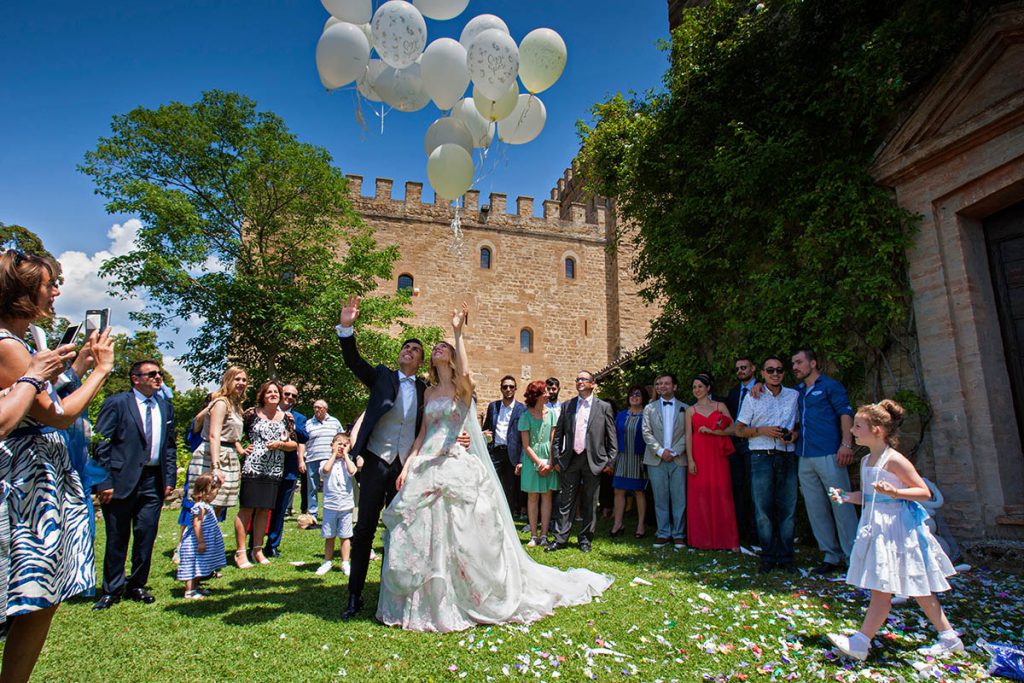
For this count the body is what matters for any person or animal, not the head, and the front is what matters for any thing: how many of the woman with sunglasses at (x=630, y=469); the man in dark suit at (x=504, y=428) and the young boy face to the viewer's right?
0

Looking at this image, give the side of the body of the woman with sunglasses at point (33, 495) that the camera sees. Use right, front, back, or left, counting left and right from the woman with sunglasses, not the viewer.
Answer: right

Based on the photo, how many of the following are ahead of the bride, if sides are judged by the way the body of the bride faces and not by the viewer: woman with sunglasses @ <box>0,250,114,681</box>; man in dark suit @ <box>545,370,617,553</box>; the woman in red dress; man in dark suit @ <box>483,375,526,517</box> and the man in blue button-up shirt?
1

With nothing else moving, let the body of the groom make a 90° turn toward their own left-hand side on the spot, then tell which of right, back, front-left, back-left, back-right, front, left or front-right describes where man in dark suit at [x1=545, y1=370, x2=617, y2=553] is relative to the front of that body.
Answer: front-left

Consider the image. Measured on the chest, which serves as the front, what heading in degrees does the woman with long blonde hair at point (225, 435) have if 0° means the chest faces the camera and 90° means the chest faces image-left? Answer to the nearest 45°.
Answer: approximately 315°

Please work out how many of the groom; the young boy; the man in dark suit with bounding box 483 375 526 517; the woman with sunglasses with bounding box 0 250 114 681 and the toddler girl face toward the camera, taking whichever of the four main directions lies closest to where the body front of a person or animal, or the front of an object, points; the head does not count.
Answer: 3

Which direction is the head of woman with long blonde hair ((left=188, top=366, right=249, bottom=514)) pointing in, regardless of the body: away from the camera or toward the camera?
toward the camera

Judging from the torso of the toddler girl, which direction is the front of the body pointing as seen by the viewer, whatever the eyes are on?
to the viewer's right

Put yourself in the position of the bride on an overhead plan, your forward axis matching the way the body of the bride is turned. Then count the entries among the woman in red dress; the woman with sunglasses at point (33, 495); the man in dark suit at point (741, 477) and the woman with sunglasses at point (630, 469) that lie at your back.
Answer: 3

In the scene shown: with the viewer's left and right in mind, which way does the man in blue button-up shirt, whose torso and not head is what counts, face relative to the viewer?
facing the viewer and to the left of the viewer

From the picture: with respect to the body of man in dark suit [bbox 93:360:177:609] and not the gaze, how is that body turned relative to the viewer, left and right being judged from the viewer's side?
facing the viewer and to the right of the viewer

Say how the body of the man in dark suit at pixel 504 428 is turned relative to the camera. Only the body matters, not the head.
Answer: toward the camera

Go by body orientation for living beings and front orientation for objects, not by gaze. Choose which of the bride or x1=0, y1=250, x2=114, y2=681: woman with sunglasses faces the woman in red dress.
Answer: the woman with sunglasses

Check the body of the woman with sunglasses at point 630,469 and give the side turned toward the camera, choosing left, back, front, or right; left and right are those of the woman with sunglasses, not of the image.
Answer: front

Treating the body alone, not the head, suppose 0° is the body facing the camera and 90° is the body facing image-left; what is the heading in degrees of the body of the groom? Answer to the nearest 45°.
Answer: approximately 0°
